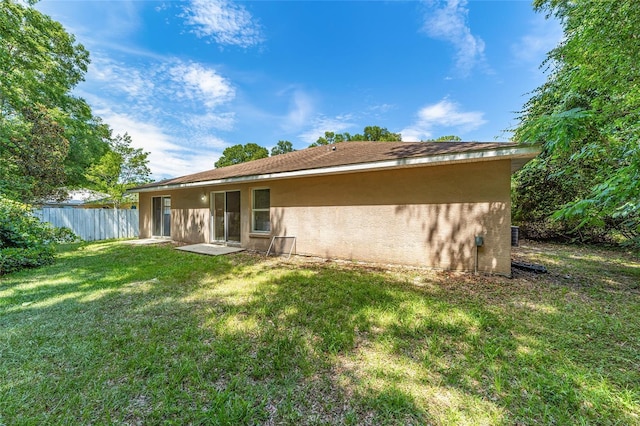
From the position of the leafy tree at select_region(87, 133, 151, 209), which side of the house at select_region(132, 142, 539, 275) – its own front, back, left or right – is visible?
left

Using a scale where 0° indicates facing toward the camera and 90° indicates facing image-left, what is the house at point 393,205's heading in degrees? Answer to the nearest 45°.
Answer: approximately 225°

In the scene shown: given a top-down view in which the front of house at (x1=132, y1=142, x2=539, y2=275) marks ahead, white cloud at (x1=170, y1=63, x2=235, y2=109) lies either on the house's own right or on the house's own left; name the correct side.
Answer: on the house's own left

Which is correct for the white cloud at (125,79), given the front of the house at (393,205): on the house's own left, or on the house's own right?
on the house's own left

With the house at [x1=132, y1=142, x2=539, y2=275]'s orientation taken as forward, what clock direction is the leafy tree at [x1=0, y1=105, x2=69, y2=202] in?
The leafy tree is roughly at 8 o'clock from the house.

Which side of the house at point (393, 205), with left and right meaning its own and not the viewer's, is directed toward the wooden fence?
left
